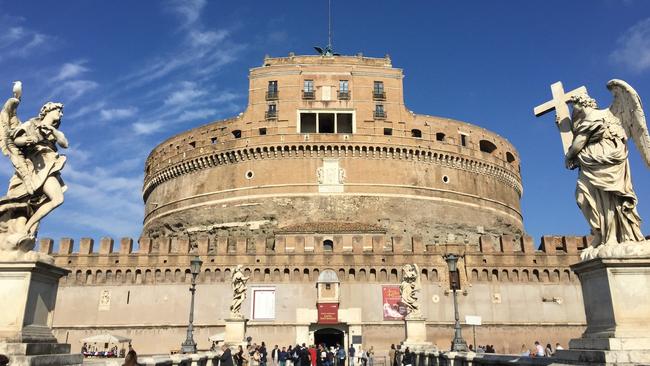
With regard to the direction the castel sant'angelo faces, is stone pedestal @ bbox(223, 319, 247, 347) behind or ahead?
ahead

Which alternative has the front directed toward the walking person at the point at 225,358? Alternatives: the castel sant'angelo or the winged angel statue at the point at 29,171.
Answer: the castel sant'angelo

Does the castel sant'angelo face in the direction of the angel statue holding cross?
yes

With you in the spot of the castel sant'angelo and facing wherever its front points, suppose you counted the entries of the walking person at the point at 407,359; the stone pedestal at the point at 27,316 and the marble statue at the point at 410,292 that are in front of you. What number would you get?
3

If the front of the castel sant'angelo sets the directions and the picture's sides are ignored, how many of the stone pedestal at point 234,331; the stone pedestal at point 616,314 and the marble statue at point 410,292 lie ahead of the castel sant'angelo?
3

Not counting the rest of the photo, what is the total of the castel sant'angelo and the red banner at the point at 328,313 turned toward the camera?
2

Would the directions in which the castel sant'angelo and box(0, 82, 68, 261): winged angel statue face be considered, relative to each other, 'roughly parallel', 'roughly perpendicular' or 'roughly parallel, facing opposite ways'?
roughly perpendicular

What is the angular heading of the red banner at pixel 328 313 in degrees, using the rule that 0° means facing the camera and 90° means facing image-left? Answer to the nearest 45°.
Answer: approximately 0°

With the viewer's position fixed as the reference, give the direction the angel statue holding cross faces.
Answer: facing the viewer and to the left of the viewer

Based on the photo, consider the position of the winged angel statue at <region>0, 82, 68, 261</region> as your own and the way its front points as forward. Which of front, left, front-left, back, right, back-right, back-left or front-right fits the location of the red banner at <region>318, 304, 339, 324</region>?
left

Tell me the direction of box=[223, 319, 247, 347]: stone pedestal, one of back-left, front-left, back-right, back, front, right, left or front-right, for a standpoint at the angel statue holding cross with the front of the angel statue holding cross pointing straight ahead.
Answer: right

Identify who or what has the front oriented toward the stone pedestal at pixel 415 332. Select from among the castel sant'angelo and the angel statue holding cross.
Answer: the castel sant'angelo

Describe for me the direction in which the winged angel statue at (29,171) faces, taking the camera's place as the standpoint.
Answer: facing the viewer and to the right of the viewer

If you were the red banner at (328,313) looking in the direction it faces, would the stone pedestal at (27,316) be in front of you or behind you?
in front

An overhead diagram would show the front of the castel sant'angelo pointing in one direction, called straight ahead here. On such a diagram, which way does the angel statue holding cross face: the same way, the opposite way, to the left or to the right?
to the right

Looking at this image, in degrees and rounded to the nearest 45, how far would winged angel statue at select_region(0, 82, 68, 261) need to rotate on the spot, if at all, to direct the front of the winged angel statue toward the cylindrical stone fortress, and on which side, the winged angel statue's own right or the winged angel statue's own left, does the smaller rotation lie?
approximately 90° to the winged angel statue's own left

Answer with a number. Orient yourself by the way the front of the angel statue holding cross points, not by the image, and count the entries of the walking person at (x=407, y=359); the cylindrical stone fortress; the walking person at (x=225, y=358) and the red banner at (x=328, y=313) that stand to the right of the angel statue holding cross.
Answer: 4

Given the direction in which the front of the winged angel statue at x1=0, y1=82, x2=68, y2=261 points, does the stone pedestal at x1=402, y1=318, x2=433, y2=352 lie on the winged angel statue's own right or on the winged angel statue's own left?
on the winged angel statue's own left

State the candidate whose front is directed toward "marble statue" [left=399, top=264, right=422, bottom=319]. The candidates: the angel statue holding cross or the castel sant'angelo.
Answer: the castel sant'angelo
